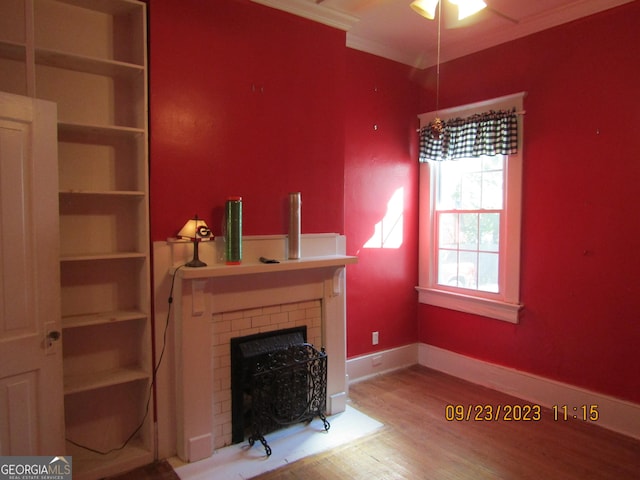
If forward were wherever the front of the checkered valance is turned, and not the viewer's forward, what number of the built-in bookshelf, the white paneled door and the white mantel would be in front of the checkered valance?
3

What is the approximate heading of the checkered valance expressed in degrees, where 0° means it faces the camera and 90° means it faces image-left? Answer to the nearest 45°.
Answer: approximately 45°

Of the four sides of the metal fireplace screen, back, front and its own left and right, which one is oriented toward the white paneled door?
right

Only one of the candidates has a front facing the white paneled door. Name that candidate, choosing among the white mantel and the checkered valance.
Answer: the checkered valance

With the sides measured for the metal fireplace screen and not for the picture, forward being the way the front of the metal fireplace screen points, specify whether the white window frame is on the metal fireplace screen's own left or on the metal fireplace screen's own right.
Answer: on the metal fireplace screen's own left

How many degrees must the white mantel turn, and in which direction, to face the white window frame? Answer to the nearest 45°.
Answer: approximately 45° to its left

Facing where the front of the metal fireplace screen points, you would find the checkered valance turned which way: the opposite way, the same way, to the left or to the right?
to the right

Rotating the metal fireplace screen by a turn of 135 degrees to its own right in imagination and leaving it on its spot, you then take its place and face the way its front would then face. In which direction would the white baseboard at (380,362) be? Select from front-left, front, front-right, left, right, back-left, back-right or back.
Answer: back-right

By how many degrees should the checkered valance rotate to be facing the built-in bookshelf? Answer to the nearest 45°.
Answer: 0° — it already faces it

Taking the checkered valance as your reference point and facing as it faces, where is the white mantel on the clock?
The white mantel is roughly at 12 o'clock from the checkered valance.

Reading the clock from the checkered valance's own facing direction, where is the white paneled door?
The white paneled door is roughly at 12 o'clock from the checkered valance.

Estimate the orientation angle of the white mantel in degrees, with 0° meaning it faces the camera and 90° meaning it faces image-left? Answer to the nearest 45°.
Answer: approximately 315°

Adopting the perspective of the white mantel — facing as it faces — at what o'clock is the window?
The window is roughly at 10 o'clock from the white mantel.
